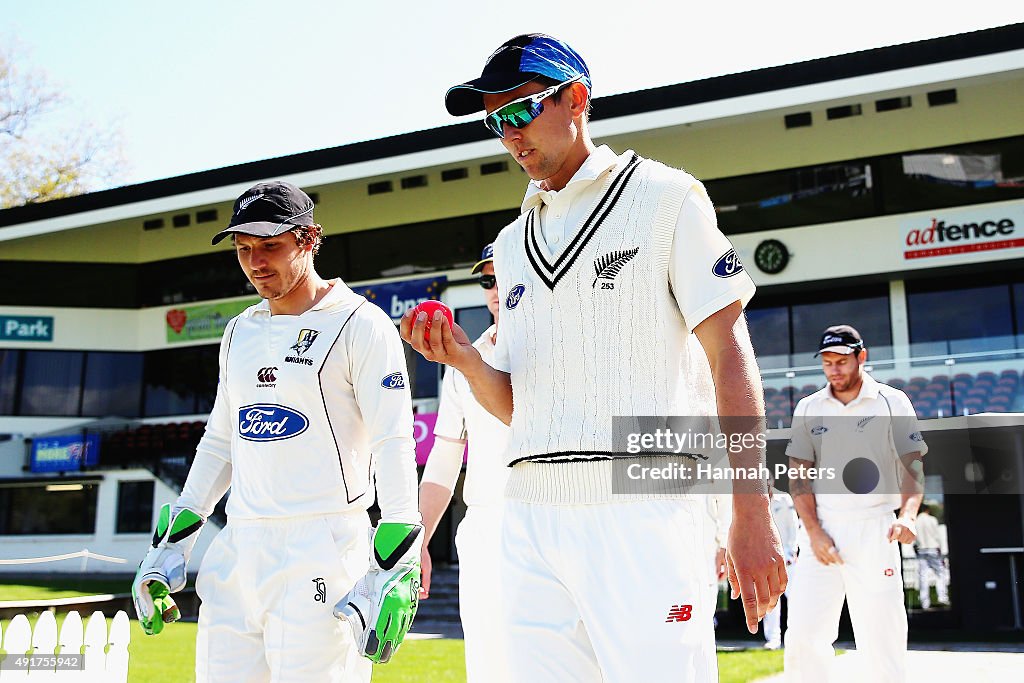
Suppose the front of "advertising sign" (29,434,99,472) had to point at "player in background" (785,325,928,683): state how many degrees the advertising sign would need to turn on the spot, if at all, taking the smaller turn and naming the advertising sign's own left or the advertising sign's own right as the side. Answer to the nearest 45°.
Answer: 0° — it already faces them

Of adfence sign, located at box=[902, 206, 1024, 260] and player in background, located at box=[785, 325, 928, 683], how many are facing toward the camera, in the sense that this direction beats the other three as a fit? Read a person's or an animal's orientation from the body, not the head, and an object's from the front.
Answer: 2

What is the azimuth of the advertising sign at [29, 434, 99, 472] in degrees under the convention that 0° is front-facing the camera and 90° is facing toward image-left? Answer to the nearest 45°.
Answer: approximately 0°

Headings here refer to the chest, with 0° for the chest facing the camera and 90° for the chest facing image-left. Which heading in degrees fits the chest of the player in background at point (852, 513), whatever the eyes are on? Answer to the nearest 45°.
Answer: approximately 0°

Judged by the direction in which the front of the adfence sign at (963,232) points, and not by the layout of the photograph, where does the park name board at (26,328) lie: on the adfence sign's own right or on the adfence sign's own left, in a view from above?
on the adfence sign's own right

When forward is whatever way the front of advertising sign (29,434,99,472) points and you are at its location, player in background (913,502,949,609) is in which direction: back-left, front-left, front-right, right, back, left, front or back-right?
front-left

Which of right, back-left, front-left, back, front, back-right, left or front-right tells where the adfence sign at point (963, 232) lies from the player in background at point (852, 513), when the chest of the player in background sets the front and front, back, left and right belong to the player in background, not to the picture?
back
